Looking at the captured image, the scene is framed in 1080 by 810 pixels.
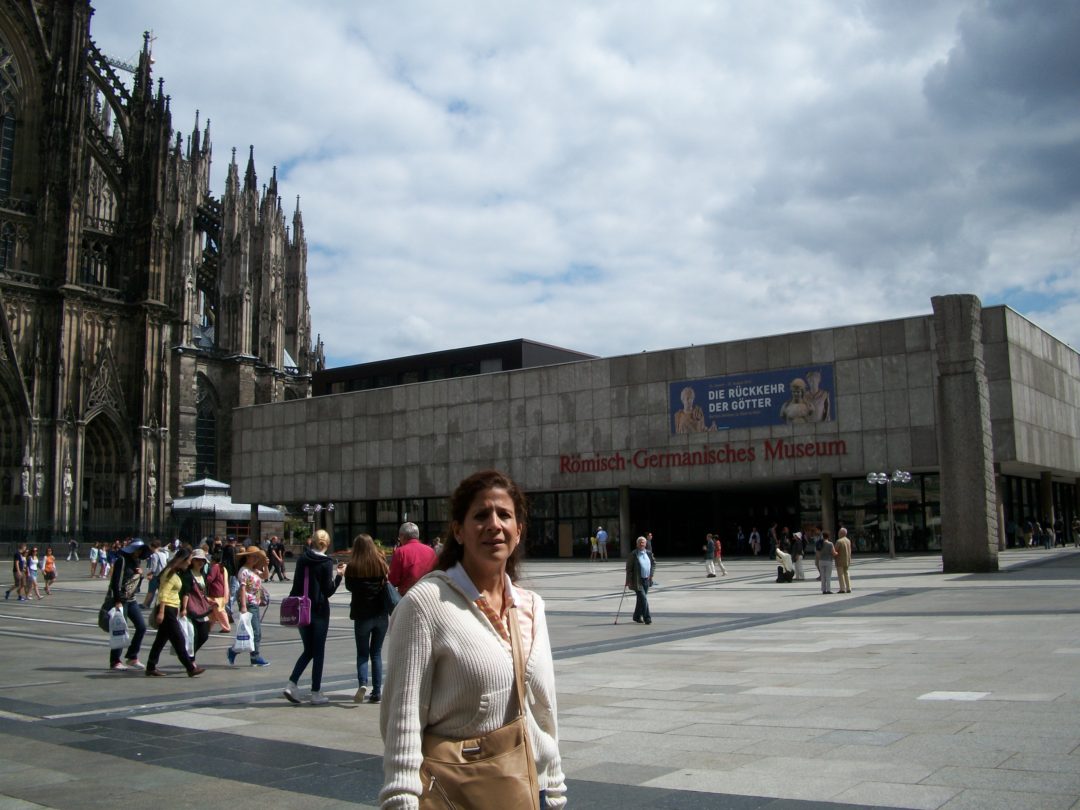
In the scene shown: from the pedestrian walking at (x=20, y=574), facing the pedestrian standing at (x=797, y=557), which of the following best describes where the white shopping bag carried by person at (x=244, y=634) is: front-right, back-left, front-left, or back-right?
front-right

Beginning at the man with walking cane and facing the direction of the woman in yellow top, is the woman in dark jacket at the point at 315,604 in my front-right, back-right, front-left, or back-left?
front-left

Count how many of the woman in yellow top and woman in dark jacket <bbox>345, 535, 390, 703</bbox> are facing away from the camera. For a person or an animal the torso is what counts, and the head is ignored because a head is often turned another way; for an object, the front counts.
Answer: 1

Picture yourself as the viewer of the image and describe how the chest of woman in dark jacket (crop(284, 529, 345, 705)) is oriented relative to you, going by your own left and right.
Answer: facing away from the viewer and to the right of the viewer

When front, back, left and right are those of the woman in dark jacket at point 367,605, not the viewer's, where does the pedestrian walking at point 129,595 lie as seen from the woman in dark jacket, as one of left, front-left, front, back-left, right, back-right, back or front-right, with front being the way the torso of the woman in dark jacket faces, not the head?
front-left

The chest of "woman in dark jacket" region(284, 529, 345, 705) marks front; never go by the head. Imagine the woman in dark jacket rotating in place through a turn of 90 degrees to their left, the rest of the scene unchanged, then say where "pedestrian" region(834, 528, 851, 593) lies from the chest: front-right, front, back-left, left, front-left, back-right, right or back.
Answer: right

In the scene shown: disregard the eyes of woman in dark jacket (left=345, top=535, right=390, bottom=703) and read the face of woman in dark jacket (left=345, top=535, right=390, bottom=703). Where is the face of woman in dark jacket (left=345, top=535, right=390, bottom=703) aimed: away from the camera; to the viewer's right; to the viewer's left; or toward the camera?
away from the camera

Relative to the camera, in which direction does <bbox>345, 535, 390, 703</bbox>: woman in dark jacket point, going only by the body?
away from the camera
